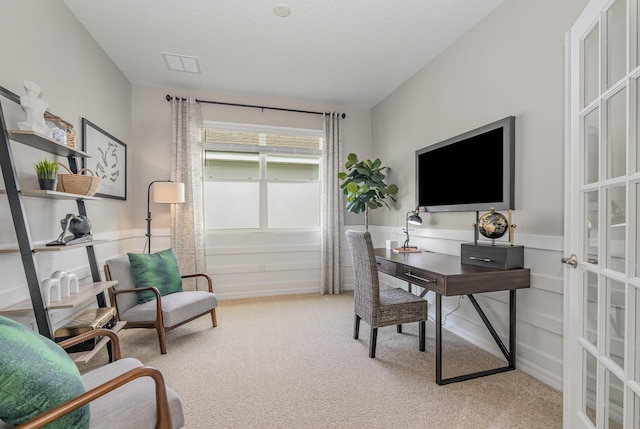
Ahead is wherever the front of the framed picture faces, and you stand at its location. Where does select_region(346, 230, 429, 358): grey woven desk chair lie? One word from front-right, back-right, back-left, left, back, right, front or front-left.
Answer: front

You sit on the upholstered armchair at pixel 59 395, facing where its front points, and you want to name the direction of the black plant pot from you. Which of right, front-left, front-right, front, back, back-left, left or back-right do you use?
front-left

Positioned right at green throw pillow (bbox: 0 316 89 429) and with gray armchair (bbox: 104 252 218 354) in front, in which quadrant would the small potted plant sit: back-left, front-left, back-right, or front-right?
front-left

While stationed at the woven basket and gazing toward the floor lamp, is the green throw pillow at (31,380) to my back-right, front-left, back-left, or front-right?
back-right

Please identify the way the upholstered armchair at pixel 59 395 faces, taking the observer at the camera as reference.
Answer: facing away from the viewer and to the right of the viewer

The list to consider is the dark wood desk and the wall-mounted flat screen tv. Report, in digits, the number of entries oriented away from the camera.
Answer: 0

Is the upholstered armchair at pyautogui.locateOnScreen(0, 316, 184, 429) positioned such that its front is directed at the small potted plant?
no

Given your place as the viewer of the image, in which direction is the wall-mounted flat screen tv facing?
facing the viewer and to the left of the viewer

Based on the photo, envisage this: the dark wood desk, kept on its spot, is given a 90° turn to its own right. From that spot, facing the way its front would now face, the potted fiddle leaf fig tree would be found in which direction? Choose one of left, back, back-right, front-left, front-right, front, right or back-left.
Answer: front

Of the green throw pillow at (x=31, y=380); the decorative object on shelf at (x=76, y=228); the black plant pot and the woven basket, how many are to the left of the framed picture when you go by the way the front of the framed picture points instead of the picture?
0

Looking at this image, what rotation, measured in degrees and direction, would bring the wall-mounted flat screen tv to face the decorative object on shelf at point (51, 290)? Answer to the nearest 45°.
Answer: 0° — it already faces it

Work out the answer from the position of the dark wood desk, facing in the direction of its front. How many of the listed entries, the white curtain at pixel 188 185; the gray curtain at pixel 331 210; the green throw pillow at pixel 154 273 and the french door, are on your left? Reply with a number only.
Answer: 1

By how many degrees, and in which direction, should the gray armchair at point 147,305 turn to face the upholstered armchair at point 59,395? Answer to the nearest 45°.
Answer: approximately 45° to its right
